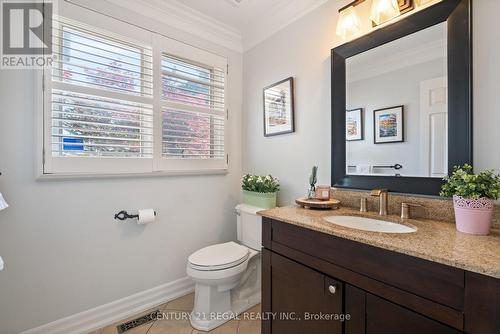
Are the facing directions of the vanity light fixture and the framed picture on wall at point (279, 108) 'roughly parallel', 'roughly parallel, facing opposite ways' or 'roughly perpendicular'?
roughly parallel

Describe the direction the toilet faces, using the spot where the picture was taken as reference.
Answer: facing the viewer and to the left of the viewer

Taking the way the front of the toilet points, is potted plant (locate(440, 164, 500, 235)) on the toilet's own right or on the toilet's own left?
on the toilet's own left

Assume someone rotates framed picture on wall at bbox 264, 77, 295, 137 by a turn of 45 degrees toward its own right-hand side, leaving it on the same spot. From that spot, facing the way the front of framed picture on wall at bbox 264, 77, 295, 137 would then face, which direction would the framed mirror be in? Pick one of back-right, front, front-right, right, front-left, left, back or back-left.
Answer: back-left

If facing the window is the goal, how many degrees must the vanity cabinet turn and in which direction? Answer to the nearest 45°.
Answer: approximately 45° to its right

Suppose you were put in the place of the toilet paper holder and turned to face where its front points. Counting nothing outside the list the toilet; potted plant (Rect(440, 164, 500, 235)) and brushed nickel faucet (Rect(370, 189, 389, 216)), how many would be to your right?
0

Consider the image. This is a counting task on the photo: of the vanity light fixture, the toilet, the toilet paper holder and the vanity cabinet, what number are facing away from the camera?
0

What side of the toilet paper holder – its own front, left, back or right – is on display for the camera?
front

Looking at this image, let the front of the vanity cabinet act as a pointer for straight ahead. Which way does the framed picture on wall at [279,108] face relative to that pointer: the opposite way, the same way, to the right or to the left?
the same way

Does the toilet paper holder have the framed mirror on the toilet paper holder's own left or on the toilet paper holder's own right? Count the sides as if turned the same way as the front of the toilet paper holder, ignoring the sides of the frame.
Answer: on the toilet paper holder's own left

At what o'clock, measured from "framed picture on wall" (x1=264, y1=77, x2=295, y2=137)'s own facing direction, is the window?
The window is roughly at 1 o'clock from the framed picture on wall.

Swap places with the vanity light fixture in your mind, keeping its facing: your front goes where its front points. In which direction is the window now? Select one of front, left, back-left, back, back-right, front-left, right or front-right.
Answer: front-right

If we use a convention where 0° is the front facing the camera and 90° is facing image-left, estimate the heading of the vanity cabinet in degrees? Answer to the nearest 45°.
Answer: approximately 45°

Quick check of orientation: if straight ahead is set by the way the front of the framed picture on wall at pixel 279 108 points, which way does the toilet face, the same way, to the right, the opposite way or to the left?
the same way

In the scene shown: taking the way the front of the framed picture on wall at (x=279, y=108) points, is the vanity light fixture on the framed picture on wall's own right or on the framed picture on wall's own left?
on the framed picture on wall's own left
